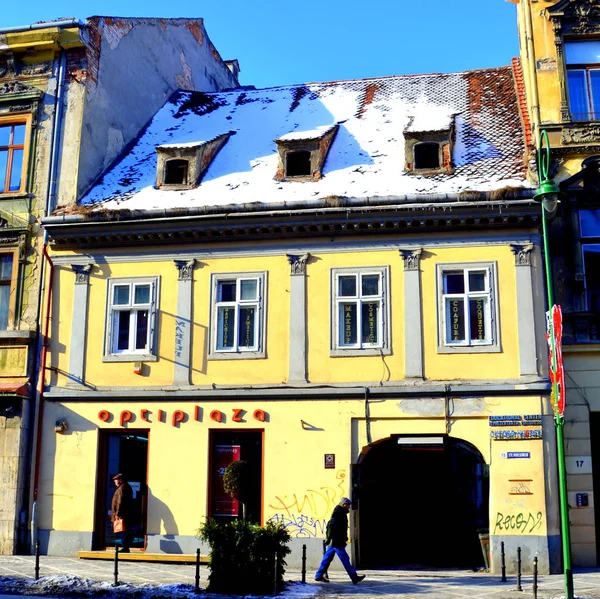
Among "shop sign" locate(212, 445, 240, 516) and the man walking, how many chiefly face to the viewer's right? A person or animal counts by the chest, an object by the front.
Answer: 1

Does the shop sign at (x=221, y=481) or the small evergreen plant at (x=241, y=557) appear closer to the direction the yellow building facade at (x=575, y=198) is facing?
the small evergreen plant

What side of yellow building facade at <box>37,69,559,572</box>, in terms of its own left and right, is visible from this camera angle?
front

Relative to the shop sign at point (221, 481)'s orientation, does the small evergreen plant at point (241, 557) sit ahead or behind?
ahead

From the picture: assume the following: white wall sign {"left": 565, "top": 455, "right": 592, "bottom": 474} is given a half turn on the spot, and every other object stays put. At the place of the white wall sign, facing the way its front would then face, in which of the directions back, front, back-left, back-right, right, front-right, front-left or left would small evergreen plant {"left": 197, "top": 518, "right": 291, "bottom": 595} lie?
back-left

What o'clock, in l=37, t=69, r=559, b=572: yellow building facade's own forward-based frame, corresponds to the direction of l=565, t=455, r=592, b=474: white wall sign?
The white wall sign is roughly at 9 o'clock from the yellow building facade.

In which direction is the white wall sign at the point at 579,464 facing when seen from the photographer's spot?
facing the viewer

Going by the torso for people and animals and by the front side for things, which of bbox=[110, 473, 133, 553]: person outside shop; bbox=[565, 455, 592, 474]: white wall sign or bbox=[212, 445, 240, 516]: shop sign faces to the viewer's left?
the person outside shop

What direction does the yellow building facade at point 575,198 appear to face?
toward the camera

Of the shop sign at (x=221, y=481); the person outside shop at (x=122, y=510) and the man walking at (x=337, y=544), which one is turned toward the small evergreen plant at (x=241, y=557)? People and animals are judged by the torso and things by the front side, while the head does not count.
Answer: the shop sign
